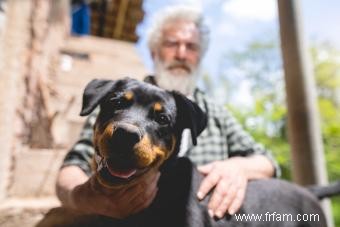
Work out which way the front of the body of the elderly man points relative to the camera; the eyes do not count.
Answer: toward the camera

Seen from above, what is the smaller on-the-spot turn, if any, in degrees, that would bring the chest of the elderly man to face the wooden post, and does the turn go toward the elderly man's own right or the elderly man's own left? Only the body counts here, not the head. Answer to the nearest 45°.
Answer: approximately 135° to the elderly man's own left

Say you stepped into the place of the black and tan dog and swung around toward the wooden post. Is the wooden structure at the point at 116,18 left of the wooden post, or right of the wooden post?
left

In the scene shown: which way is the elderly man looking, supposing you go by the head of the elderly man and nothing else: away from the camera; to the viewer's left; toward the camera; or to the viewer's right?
toward the camera

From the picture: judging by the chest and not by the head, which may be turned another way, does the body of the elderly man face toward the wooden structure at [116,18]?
no
